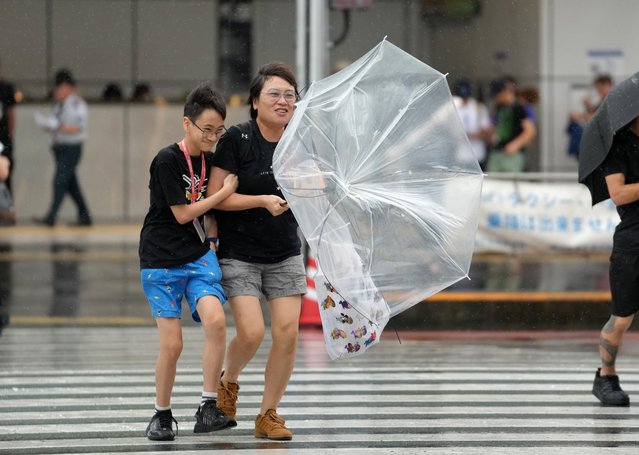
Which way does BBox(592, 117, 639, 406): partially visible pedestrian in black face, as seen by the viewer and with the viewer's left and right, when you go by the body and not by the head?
facing the viewer and to the right of the viewer

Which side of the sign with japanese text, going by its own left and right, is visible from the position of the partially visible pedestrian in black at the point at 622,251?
front

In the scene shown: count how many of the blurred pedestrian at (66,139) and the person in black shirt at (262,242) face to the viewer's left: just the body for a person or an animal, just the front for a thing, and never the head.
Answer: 1

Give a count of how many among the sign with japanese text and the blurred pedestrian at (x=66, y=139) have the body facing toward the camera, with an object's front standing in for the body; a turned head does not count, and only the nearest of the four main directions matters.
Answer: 1

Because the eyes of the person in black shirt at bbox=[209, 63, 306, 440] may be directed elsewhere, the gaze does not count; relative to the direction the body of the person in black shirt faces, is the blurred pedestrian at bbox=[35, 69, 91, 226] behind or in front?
behind

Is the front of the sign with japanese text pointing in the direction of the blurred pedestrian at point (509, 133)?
no

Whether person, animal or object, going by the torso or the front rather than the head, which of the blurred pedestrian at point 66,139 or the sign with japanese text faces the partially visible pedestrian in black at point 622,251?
the sign with japanese text

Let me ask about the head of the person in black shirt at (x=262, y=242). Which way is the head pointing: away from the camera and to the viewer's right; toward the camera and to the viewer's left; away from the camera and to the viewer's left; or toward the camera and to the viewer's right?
toward the camera and to the viewer's right

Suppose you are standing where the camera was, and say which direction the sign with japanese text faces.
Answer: facing the viewer

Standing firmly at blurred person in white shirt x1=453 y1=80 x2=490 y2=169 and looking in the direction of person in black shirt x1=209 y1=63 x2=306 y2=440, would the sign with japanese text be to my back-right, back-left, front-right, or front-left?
front-left

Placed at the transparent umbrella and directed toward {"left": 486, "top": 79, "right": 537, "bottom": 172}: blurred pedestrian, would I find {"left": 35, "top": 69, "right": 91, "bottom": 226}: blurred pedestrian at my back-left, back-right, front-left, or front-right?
front-left

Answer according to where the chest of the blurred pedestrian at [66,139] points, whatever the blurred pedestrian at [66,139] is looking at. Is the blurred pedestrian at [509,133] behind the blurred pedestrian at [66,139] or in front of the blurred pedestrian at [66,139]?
behind

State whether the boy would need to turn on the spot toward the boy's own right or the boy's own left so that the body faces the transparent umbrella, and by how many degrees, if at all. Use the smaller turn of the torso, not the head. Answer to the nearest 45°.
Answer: approximately 45° to the boy's own left

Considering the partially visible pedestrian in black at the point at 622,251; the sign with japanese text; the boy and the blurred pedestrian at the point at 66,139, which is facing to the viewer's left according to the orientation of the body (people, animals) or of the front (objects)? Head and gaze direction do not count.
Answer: the blurred pedestrian at the point at 66,139

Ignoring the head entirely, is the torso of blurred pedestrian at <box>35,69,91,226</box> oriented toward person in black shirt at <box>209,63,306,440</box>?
no

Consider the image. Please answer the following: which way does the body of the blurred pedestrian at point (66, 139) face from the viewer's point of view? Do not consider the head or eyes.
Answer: to the viewer's left

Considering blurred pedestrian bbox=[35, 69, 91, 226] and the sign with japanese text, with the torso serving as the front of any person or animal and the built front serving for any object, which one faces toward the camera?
the sign with japanese text
